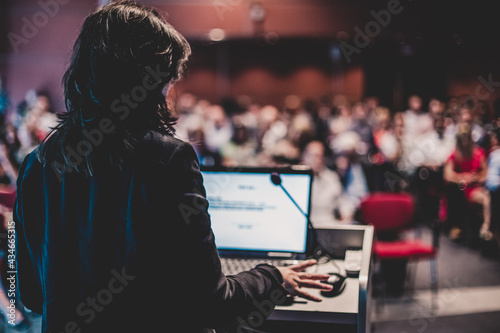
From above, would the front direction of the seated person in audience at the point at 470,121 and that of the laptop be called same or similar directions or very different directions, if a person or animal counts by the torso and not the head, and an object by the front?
same or similar directions

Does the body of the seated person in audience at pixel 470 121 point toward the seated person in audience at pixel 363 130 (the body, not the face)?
no

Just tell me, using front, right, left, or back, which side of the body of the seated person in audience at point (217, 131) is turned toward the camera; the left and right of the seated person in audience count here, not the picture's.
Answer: front

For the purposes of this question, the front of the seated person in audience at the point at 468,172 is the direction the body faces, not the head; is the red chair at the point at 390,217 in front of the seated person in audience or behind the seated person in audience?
in front

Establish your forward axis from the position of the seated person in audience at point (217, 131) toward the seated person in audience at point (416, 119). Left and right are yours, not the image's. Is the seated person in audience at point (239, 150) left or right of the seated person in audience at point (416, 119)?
right

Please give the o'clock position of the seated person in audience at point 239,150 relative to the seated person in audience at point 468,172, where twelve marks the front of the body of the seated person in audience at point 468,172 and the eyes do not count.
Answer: the seated person in audience at point 239,150 is roughly at 4 o'clock from the seated person in audience at point 468,172.

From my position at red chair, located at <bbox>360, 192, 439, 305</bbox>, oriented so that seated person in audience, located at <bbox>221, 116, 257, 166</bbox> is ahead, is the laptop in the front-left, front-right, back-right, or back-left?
back-left

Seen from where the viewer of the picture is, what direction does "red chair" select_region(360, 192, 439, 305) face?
facing the viewer and to the right of the viewer

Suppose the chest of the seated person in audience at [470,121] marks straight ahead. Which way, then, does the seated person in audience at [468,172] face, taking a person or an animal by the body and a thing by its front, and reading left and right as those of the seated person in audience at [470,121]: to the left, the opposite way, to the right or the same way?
the same way

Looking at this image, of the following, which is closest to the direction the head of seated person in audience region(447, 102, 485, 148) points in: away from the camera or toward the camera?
toward the camera

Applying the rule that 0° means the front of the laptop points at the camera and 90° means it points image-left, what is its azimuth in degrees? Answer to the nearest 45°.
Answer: approximately 0°

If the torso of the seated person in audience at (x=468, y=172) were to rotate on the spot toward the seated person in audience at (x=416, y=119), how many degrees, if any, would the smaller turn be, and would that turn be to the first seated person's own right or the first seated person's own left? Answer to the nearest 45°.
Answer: approximately 180°

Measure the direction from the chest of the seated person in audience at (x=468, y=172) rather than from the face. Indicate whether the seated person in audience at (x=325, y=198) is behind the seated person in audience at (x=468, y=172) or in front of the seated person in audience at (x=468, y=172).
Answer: in front

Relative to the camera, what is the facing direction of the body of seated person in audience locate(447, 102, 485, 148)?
toward the camera

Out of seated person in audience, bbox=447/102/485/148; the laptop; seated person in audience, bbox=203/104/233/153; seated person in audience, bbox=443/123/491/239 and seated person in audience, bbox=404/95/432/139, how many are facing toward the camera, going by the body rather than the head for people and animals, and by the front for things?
5

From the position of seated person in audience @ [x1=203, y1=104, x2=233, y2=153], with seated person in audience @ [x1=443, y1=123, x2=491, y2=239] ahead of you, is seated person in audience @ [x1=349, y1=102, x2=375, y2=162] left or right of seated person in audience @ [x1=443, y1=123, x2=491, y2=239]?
left

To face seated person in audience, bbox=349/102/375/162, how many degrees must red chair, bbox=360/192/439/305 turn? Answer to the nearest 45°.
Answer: approximately 135° to its left

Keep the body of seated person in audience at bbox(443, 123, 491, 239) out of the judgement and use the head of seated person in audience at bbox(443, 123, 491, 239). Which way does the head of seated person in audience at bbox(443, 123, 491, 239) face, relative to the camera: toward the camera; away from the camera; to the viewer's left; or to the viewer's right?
toward the camera

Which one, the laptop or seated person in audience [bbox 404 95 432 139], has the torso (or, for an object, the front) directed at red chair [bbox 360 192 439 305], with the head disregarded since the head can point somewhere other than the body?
the seated person in audience

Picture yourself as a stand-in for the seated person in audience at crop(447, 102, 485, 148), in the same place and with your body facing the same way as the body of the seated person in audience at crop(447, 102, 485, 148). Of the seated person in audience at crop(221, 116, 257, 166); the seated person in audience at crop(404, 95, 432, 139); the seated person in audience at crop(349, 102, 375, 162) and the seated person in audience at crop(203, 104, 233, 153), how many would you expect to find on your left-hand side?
0
